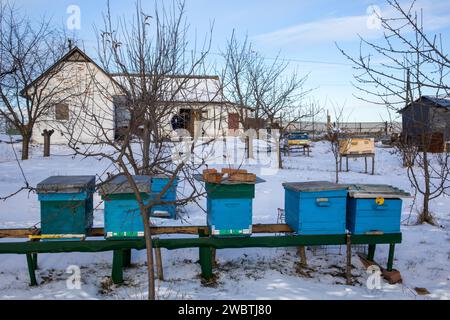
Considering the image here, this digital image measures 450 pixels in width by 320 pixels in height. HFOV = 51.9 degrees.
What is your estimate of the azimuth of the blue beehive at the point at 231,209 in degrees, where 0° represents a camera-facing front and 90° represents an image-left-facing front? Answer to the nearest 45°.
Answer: approximately 0°

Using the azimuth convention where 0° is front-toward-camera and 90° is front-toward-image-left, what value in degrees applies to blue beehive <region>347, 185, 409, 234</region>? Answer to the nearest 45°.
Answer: approximately 0°

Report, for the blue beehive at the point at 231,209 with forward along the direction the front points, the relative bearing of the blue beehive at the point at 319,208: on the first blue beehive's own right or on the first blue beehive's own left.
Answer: on the first blue beehive's own left

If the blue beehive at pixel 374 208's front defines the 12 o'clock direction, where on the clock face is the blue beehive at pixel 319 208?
the blue beehive at pixel 319 208 is roughly at 2 o'clock from the blue beehive at pixel 374 208.

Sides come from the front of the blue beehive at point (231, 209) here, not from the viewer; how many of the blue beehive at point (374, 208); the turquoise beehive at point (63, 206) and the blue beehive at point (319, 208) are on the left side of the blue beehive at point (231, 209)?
2

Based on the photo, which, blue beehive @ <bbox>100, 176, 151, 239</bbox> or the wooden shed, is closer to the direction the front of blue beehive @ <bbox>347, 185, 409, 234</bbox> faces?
the blue beehive

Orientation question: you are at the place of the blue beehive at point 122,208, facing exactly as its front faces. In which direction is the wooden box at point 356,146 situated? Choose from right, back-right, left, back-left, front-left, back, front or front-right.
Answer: back-left

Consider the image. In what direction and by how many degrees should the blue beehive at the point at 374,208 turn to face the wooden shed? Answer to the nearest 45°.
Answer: approximately 180°

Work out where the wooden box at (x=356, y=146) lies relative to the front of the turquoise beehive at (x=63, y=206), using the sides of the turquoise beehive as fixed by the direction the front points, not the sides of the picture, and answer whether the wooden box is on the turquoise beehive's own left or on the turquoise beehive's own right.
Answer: on the turquoise beehive's own left
